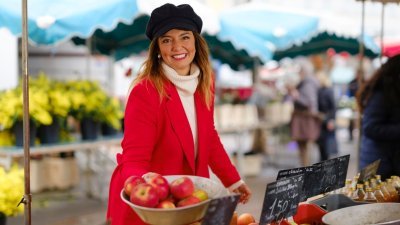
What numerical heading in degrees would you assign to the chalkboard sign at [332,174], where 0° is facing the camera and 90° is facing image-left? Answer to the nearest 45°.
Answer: approximately 315°

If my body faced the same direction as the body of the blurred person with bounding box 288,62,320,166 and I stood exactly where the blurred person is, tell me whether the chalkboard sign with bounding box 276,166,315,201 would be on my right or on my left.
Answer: on my left

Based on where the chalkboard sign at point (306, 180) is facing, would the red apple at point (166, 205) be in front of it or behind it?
in front

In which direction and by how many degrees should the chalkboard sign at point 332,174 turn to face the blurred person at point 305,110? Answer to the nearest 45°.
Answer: approximately 135° to its left

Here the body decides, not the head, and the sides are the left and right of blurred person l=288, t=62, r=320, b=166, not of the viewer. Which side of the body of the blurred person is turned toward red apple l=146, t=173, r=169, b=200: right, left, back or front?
left

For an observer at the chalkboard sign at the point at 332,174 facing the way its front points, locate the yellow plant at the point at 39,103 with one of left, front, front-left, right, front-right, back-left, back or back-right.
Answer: back

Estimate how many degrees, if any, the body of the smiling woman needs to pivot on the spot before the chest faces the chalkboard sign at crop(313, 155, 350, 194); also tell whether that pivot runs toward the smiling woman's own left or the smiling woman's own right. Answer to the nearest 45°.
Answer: approximately 45° to the smiling woman's own left

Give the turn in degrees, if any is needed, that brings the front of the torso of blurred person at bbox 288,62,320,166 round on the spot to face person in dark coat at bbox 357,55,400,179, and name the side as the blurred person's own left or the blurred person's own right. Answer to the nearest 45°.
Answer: approximately 90° to the blurred person's own left
